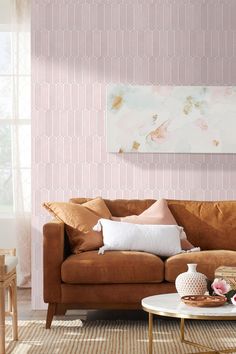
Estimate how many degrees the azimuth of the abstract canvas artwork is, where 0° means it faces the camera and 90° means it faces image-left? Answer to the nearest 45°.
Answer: approximately 0°

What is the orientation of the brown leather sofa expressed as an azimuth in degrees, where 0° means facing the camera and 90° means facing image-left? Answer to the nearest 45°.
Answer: approximately 0°

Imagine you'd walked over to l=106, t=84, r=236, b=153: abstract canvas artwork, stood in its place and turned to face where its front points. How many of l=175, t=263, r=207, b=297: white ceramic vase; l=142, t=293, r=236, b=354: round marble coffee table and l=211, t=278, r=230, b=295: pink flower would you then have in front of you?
3

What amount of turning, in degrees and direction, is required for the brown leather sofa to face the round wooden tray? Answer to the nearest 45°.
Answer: approximately 45° to its left
